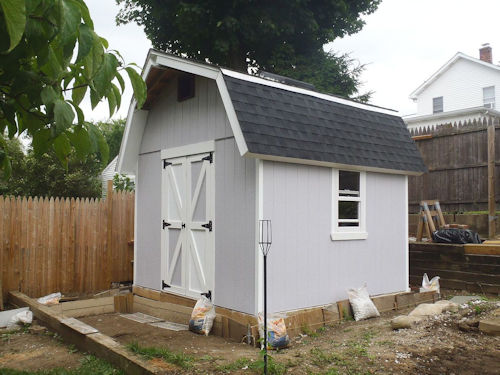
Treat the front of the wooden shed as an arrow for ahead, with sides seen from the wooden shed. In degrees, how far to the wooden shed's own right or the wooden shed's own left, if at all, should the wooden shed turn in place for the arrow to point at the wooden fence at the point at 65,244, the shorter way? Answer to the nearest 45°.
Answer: approximately 90° to the wooden shed's own right

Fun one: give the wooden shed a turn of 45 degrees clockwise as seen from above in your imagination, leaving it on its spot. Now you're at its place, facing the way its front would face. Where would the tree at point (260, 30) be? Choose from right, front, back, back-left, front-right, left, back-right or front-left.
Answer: right

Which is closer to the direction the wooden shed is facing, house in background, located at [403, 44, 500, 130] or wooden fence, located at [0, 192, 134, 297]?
the wooden fence

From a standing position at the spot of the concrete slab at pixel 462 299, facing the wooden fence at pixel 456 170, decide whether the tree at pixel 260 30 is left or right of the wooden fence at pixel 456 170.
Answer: left

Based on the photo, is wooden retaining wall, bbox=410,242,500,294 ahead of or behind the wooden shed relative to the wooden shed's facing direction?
behind

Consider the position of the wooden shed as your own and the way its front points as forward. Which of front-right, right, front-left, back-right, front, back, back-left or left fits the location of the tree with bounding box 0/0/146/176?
front-left

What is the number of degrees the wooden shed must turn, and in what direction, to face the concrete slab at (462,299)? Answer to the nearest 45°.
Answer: approximately 135° to its left

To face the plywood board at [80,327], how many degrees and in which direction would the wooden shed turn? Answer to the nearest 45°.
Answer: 0° — it already faces it

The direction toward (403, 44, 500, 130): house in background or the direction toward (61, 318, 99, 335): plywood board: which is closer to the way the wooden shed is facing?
the plywood board

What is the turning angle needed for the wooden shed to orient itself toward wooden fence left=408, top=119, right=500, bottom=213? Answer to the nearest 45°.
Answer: approximately 180°

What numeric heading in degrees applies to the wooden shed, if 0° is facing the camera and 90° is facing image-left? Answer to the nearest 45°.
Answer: approximately 45°
